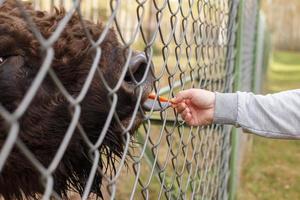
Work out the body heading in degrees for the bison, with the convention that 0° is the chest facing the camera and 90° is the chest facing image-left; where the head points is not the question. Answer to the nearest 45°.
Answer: approximately 270°
